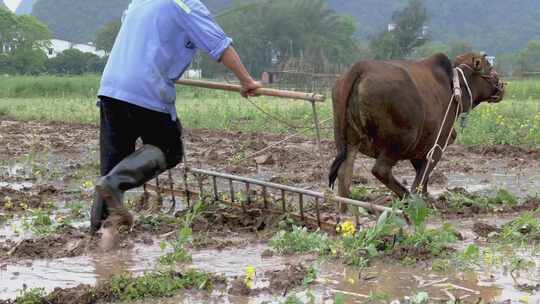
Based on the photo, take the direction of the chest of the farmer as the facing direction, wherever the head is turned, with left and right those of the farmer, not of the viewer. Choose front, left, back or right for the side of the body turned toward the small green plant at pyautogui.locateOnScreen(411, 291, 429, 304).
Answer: right

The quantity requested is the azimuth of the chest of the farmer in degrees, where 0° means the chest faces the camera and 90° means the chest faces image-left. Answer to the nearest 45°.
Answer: approximately 225°

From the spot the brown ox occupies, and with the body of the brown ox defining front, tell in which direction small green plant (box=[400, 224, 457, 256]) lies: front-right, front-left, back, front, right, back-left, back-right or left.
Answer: back-right

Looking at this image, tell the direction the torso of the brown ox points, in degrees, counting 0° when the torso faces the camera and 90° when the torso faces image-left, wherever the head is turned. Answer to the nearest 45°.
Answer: approximately 225°

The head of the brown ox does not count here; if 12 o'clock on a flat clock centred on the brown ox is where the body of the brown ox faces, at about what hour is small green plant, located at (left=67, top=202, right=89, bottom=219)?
The small green plant is roughly at 7 o'clock from the brown ox.

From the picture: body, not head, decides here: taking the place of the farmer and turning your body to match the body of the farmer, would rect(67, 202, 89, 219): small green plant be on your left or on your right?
on your left

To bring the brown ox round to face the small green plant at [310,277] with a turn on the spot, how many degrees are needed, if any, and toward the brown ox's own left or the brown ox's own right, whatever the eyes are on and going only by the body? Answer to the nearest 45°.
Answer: approximately 135° to the brown ox's own right

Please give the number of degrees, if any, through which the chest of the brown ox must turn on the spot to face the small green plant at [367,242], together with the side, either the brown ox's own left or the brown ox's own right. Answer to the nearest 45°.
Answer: approximately 135° to the brown ox's own right
